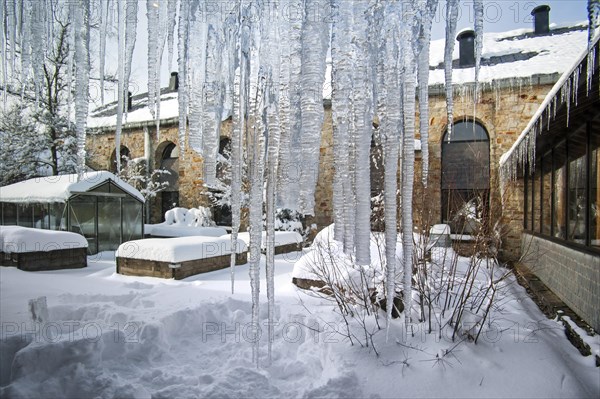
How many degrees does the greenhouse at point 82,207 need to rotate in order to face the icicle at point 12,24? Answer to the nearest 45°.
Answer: approximately 45° to its right

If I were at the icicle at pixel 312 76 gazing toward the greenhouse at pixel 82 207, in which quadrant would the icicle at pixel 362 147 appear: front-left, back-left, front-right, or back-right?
back-right

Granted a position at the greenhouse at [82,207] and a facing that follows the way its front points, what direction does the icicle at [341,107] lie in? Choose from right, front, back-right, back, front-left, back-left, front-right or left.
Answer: front-right

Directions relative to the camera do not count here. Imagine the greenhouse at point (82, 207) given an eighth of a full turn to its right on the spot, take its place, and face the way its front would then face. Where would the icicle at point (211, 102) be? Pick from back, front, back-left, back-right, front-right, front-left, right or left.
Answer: front

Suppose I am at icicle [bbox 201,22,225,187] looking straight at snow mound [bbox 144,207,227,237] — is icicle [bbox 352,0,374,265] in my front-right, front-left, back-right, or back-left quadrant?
back-right

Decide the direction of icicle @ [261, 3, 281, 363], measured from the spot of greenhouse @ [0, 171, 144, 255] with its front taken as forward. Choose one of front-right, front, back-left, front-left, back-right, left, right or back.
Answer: front-right

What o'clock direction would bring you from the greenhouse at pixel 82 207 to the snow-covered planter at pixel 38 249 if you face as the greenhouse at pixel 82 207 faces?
The snow-covered planter is roughly at 2 o'clock from the greenhouse.

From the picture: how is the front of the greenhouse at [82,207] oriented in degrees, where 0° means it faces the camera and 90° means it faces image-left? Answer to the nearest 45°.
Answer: approximately 315°

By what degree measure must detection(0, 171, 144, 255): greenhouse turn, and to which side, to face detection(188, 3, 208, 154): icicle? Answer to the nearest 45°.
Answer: approximately 45° to its right
